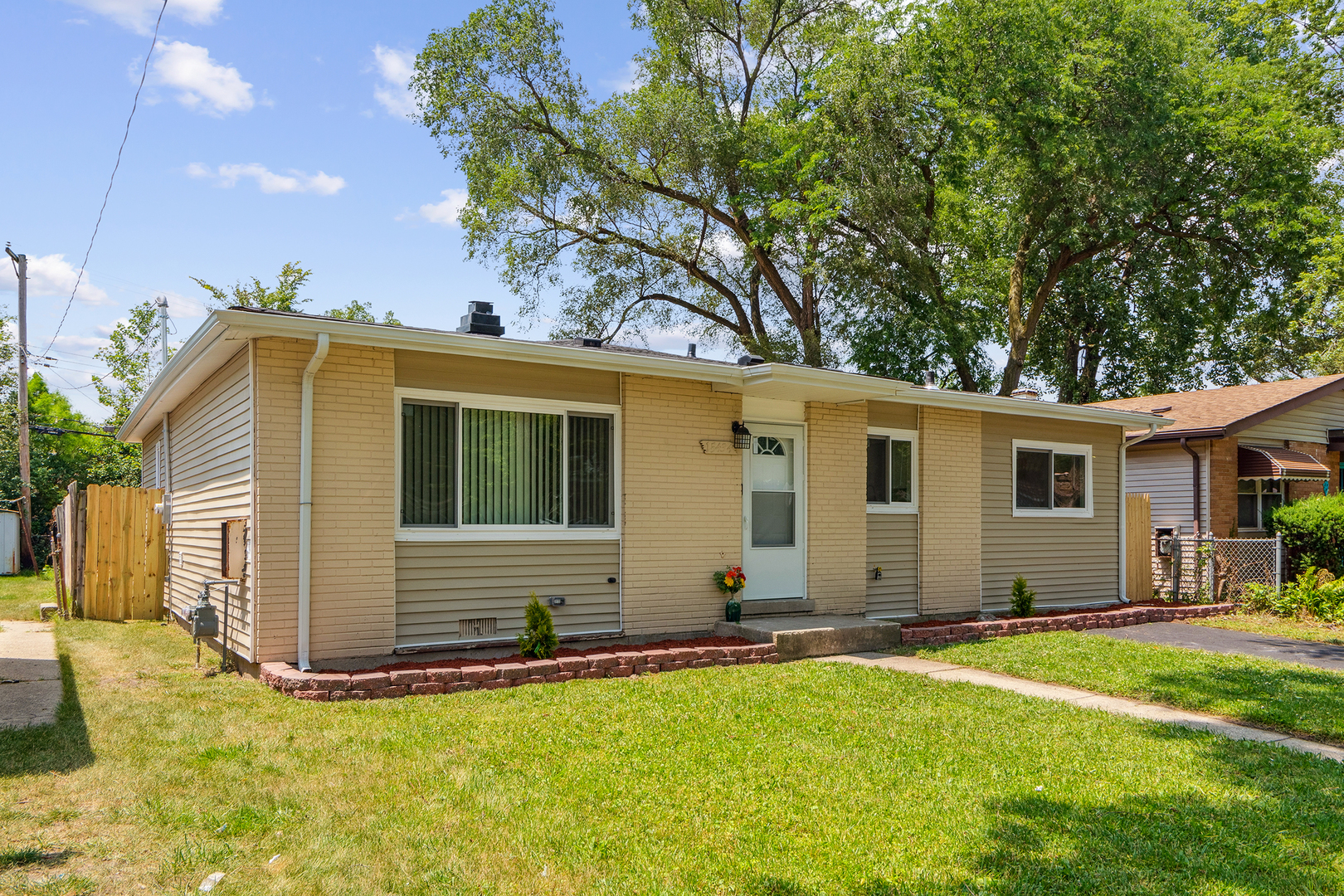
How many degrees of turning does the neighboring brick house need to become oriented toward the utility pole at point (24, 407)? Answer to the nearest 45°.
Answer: approximately 135° to its right

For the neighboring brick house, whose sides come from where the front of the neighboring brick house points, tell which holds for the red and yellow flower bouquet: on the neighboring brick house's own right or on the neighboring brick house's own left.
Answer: on the neighboring brick house's own right

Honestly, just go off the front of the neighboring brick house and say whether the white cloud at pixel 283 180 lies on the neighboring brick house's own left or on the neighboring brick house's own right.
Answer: on the neighboring brick house's own right

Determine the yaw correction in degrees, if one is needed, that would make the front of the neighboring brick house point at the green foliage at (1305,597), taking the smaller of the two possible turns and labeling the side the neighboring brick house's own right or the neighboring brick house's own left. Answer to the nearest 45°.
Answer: approximately 45° to the neighboring brick house's own right

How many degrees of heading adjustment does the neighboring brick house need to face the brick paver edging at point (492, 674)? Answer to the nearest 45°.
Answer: approximately 45° to its right

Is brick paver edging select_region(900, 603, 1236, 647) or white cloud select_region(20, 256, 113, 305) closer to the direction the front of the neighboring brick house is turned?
the brick paver edging
